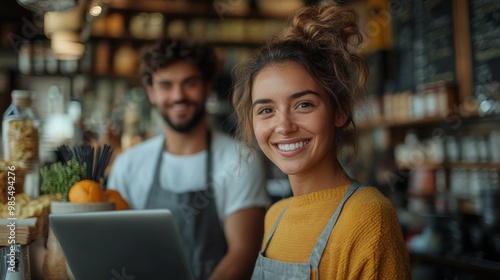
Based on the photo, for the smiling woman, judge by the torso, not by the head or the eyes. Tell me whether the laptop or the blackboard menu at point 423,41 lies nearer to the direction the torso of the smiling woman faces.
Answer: the laptop

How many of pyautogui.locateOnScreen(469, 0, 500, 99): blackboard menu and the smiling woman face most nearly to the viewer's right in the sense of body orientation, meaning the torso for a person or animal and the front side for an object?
0

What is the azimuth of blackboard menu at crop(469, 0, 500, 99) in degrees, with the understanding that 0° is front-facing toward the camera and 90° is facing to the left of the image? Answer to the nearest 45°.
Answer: approximately 45°

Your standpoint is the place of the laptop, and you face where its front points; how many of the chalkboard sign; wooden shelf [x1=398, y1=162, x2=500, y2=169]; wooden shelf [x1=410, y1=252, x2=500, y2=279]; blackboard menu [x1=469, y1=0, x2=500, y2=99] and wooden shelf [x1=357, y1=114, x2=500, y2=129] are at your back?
0

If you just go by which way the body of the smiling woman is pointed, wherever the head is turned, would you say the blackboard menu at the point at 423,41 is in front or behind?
behind

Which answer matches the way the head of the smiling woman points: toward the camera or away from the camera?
toward the camera

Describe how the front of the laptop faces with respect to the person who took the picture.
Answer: facing away from the viewer and to the right of the viewer

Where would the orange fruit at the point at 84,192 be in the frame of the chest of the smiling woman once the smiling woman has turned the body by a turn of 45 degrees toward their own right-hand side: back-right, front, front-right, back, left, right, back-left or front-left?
front

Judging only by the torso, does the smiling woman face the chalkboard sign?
no

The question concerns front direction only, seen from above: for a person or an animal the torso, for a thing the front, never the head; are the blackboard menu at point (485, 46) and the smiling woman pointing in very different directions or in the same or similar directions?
same or similar directions
